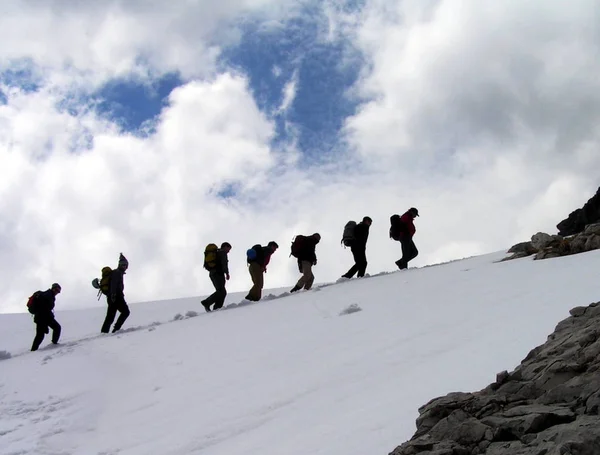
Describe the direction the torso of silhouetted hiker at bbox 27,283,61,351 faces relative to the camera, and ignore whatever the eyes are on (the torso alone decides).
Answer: to the viewer's right

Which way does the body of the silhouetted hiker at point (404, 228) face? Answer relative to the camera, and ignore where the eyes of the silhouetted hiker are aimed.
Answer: to the viewer's right

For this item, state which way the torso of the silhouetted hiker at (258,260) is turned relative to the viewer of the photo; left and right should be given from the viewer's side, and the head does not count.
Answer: facing to the right of the viewer

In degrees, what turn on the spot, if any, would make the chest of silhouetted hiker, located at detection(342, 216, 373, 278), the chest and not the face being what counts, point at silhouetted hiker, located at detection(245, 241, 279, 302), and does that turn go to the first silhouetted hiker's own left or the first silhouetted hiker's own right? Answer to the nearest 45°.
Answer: approximately 180°

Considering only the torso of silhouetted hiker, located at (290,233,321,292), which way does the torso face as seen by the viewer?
to the viewer's right

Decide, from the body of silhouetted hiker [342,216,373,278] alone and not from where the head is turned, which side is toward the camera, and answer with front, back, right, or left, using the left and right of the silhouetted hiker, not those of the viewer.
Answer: right

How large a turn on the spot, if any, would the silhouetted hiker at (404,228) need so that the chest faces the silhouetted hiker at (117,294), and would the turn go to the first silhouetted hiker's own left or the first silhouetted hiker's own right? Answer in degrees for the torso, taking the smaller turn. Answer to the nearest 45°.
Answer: approximately 135° to the first silhouetted hiker's own right

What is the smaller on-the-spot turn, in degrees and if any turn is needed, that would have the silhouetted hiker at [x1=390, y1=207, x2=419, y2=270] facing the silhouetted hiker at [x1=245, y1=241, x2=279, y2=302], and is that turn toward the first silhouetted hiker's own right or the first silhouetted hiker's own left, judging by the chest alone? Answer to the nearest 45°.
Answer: approximately 180°

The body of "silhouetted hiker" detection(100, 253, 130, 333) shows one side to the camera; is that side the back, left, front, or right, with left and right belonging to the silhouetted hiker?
right

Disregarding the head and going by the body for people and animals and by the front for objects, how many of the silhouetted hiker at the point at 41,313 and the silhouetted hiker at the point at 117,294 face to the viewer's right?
2
